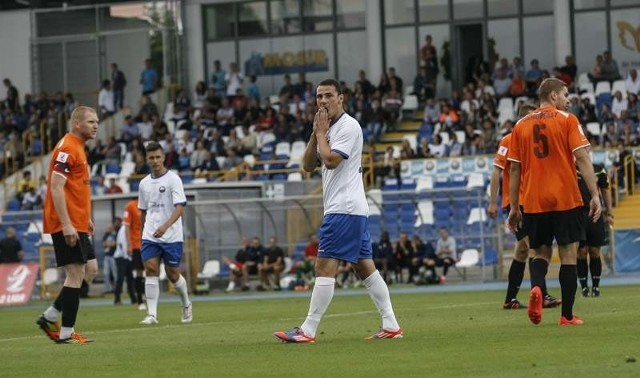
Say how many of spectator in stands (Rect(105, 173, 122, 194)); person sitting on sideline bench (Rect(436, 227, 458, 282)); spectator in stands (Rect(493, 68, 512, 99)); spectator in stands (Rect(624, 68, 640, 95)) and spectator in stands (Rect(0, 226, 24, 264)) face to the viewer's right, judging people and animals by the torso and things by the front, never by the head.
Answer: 0

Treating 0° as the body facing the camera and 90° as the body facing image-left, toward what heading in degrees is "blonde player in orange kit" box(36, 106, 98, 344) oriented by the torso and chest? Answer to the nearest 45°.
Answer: approximately 270°

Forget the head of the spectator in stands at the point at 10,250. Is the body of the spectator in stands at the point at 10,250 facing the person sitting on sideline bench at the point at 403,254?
no

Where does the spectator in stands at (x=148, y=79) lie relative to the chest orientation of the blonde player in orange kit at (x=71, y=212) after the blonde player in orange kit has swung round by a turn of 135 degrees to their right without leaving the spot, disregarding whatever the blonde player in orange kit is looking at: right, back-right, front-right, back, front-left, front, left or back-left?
back-right

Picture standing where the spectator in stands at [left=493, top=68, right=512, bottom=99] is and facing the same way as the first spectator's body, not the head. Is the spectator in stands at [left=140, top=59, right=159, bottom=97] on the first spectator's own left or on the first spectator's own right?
on the first spectator's own right

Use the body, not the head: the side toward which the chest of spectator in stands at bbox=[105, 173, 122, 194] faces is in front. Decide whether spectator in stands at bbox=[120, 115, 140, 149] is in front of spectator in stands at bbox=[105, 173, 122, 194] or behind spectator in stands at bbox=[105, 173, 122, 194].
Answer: behind

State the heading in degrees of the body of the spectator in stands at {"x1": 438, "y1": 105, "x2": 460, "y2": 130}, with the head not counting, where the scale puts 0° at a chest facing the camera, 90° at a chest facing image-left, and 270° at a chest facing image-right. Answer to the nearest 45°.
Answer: approximately 0°

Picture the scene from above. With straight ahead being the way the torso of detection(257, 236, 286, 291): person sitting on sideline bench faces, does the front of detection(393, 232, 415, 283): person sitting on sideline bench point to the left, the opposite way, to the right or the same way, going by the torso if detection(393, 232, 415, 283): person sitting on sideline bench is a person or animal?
the same way

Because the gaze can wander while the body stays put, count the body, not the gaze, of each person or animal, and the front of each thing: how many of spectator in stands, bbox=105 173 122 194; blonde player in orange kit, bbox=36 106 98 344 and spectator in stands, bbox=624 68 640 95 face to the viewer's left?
0

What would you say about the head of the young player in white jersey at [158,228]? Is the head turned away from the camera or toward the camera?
toward the camera

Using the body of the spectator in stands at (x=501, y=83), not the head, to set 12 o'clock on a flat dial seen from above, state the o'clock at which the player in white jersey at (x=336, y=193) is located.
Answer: The player in white jersey is roughly at 12 o'clock from the spectator in stands.

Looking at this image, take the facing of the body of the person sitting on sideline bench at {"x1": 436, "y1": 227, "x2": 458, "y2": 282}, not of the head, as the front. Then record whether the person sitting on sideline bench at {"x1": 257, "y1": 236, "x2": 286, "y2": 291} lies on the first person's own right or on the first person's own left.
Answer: on the first person's own right

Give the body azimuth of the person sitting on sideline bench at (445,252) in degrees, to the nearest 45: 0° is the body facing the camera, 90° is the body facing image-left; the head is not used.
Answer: approximately 45°

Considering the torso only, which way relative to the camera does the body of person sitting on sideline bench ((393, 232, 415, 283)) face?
toward the camera

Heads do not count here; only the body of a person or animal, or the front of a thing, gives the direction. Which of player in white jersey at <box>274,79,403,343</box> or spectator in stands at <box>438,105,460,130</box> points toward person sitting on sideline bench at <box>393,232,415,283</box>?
spectator in stands at <box>438,105,460,130</box>

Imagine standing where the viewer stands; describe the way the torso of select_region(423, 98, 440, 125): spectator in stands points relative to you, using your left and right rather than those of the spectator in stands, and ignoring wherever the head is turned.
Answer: facing the viewer

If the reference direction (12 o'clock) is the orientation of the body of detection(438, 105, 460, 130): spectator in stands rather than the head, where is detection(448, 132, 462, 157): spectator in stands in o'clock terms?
detection(448, 132, 462, 157): spectator in stands is roughly at 12 o'clock from detection(438, 105, 460, 130): spectator in stands.

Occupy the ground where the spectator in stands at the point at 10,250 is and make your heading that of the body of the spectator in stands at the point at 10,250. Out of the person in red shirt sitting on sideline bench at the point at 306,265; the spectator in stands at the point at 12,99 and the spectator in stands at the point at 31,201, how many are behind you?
2
